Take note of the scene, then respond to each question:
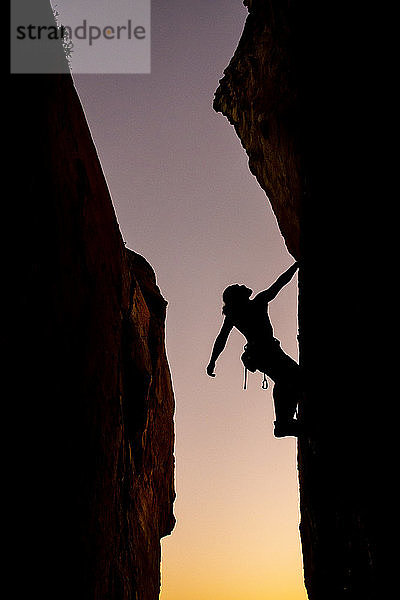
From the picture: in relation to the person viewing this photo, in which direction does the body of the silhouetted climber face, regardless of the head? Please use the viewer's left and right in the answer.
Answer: facing to the right of the viewer

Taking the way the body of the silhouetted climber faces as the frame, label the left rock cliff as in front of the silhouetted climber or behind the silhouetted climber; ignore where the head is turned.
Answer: behind
